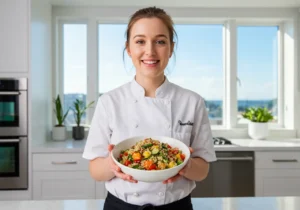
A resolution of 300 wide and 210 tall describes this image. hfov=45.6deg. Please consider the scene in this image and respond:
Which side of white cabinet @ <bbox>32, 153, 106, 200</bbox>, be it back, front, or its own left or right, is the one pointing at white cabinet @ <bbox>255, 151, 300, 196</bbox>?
left

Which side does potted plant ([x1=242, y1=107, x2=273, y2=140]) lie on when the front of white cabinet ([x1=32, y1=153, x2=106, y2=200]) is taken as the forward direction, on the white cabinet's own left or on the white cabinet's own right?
on the white cabinet's own left

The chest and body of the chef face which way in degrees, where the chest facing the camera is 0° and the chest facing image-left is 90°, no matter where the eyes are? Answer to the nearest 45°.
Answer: approximately 0°

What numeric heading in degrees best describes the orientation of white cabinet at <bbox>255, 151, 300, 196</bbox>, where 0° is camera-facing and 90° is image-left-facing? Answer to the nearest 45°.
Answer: approximately 0°

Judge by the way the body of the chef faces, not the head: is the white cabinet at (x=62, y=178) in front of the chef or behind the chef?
behind

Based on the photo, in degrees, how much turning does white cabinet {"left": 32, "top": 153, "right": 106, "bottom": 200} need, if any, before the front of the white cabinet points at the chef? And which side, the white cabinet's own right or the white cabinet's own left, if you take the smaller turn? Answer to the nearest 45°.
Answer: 0° — it already faces them

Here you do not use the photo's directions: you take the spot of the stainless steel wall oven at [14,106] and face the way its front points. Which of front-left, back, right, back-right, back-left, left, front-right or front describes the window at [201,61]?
left

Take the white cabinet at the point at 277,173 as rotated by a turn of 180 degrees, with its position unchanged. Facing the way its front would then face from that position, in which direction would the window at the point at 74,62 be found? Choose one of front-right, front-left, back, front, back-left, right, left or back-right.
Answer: left

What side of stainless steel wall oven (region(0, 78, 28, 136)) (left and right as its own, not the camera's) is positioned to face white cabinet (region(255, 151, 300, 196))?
left

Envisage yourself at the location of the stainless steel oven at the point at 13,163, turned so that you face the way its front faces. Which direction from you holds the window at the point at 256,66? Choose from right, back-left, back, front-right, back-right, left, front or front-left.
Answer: left
